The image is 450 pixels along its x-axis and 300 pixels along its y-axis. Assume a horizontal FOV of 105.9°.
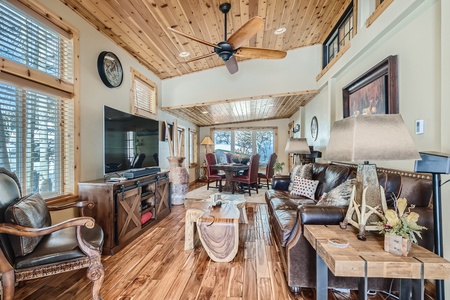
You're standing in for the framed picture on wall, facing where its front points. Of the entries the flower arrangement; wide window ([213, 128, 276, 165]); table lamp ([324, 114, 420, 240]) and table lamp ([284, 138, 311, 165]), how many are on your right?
2

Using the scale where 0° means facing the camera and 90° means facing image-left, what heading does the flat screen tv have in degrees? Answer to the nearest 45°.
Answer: approximately 315°

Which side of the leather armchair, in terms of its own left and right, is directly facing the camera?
right

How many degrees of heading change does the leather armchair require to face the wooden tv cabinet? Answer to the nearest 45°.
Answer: approximately 45° to its left

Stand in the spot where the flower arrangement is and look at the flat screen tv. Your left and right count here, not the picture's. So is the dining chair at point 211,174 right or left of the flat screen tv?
right

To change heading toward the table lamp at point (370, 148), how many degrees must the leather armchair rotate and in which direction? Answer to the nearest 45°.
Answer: approximately 45° to its right

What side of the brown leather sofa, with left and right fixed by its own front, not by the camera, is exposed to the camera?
left

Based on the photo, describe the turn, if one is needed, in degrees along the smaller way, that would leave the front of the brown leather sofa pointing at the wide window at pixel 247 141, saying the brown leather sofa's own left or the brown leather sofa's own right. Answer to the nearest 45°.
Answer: approximately 45° to the brown leather sofa's own right
